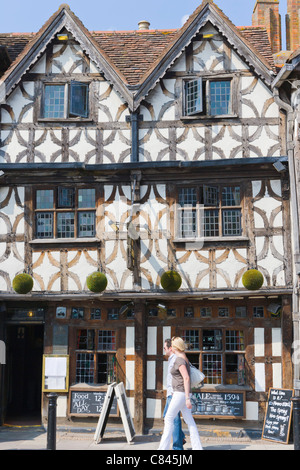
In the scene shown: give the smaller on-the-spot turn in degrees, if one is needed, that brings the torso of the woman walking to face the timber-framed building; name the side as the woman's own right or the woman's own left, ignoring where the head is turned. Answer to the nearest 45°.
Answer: approximately 90° to the woman's own right

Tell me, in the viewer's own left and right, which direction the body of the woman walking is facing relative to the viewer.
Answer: facing to the left of the viewer

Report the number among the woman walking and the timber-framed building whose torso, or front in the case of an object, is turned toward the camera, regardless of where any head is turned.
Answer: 1

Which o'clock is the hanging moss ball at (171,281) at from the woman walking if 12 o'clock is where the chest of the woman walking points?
The hanging moss ball is roughly at 3 o'clock from the woman walking.

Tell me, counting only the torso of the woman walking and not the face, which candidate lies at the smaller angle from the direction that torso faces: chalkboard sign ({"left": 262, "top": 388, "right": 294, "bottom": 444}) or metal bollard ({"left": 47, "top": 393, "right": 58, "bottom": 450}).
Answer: the metal bollard

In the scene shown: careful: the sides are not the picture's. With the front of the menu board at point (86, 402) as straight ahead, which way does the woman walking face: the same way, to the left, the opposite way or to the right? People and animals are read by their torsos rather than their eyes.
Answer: to the right

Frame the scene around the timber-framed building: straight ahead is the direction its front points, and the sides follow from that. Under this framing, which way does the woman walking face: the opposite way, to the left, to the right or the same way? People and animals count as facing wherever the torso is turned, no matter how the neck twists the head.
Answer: to the right

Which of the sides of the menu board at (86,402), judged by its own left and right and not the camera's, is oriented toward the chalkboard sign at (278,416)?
left

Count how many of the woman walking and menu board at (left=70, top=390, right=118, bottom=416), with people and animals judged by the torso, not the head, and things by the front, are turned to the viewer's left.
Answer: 1

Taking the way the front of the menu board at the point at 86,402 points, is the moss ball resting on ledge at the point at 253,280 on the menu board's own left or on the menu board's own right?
on the menu board's own left

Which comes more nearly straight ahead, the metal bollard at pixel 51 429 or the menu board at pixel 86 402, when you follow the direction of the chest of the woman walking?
the metal bollard
